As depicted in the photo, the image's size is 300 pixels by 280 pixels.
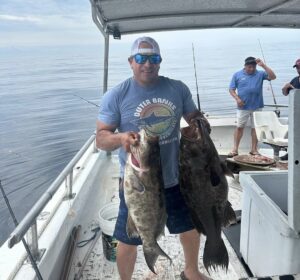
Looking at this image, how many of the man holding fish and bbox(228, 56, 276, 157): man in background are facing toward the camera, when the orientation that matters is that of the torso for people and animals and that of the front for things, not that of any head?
2

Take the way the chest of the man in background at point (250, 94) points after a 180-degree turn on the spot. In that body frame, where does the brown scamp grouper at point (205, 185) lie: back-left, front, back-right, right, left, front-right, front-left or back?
back

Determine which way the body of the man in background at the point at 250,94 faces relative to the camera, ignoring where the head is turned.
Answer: toward the camera

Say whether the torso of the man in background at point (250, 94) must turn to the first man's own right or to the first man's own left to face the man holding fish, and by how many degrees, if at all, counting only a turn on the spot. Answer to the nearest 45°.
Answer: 0° — they already face them

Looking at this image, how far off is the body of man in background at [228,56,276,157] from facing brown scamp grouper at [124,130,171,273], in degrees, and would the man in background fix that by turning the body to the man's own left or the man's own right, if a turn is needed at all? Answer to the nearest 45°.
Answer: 0° — they already face it

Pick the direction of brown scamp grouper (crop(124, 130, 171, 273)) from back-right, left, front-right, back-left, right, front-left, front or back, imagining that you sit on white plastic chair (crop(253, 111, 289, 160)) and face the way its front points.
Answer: front-right

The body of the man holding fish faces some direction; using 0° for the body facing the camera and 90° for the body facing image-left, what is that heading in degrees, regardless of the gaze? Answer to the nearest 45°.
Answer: approximately 0°

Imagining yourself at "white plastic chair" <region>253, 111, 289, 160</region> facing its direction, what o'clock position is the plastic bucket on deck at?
The plastic bucket on deck is roughly at 2 o'clock from the white plastic chair.

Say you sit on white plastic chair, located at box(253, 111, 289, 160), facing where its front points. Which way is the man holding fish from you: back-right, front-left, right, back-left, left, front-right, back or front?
front-right

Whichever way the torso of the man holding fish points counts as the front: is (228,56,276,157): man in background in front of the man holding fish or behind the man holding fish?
behind

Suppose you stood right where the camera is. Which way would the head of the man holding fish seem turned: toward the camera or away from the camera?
toward the camera

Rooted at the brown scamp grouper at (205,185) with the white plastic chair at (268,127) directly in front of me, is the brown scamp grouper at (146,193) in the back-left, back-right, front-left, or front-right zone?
back-left
